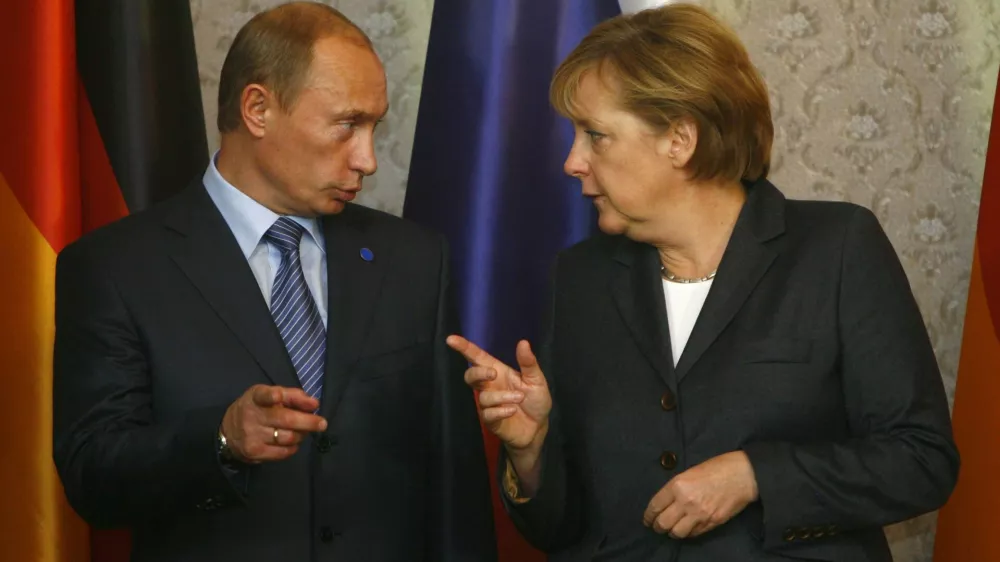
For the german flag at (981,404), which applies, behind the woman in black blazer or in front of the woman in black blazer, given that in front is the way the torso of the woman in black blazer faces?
behind

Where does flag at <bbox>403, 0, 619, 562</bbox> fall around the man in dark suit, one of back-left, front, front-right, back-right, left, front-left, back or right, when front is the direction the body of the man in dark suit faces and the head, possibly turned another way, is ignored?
left

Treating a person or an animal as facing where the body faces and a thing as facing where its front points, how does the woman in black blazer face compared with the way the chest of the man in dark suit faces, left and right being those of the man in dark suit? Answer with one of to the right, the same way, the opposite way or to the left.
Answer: to the right

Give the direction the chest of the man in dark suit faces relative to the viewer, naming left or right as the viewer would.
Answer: facing the viewer and to the right of the viewer

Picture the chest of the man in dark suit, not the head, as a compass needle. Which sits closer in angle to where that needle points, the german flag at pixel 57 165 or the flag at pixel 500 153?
the flag

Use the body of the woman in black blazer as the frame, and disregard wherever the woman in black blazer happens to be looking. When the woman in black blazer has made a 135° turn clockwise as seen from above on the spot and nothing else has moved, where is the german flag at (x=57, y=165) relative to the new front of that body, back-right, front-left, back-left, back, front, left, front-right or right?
left

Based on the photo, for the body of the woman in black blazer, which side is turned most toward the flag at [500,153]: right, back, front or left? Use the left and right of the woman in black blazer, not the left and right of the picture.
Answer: right

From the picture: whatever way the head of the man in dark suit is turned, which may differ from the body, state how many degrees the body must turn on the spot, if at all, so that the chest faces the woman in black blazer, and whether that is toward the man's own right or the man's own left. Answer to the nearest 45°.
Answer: approximately 45° to the man's own left

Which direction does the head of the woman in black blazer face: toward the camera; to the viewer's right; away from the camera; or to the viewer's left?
to the viewer's left

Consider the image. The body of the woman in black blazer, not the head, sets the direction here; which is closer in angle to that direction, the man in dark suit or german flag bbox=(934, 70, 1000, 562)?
the man in dark suit

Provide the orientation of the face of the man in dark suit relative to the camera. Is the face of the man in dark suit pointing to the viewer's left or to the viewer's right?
to the viewer's right

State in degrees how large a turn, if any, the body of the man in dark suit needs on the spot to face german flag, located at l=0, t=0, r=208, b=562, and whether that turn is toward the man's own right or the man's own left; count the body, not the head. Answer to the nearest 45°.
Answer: approximately 180°

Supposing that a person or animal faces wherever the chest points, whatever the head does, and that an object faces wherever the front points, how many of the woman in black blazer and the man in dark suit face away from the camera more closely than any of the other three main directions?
0

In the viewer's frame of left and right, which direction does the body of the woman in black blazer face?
facing the viewer and to the left of the viewer
